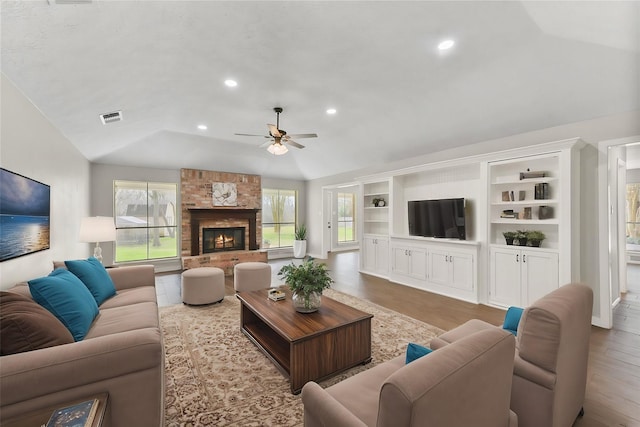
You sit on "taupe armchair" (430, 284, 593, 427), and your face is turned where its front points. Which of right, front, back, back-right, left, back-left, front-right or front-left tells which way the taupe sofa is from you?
left

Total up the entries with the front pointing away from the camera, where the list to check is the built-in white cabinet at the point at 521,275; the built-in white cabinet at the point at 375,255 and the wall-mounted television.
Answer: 0

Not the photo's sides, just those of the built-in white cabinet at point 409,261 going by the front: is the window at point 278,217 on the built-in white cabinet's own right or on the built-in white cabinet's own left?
on the built-in white cabinet's own right

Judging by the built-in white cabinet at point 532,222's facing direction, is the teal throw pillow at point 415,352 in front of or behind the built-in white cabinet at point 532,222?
in front

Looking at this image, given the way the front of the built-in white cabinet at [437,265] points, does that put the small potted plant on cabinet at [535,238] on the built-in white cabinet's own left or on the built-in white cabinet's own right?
on the built-in white cabinet's own left

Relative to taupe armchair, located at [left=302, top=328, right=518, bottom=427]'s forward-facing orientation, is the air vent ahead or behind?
ahead

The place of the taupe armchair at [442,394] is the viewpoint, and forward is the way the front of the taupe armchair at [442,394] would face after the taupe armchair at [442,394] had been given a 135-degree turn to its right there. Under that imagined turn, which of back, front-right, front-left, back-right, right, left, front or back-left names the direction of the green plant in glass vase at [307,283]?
back-left

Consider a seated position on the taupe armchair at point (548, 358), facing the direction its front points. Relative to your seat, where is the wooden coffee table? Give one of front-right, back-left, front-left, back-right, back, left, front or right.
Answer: front-left

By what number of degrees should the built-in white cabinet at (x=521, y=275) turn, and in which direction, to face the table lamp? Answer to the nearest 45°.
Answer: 0° — it already faces it

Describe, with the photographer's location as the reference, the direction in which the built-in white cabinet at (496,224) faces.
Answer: facing the viewer and to the left of the viewer

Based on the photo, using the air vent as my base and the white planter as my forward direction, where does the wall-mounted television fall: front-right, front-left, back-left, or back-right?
front-right

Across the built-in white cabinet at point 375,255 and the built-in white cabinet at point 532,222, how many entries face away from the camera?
0

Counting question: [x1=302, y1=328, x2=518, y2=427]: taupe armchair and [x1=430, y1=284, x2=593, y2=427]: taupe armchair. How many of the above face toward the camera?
0

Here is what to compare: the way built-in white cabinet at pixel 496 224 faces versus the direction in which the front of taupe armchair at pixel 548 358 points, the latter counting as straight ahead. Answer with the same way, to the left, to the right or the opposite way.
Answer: to the left

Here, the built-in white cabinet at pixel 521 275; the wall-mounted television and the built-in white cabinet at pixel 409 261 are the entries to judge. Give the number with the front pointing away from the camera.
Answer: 0

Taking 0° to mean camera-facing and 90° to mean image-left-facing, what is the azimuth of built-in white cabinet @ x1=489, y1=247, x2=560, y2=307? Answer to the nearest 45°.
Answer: approximately 45°
